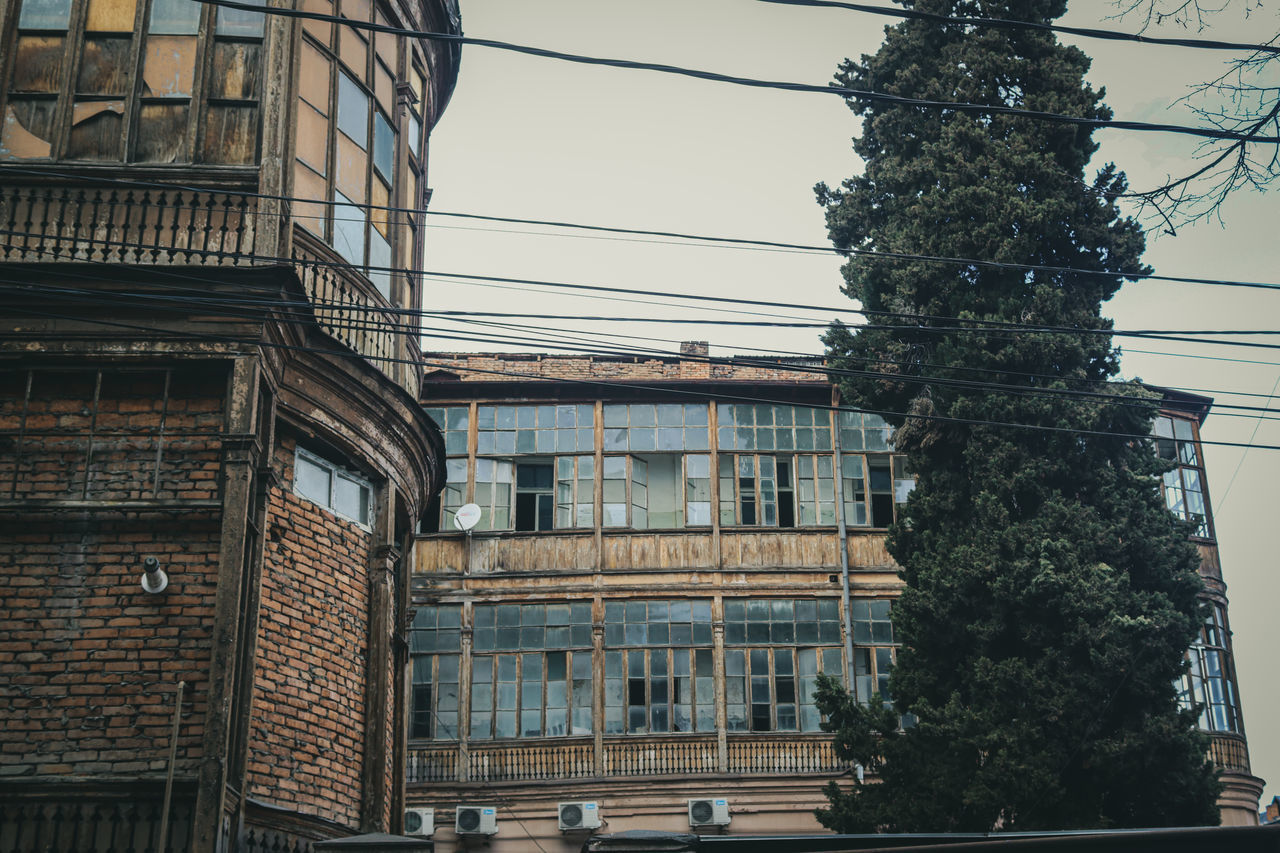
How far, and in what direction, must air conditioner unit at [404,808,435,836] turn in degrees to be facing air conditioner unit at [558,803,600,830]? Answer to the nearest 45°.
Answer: approximately 90° to its left

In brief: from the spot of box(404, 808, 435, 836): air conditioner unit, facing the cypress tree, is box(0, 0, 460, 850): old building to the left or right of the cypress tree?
right

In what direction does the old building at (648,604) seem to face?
toward the camera

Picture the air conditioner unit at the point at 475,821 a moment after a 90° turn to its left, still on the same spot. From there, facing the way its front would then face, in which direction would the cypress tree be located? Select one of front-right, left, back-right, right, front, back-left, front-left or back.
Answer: front-right

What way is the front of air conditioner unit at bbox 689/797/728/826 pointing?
toward the camera

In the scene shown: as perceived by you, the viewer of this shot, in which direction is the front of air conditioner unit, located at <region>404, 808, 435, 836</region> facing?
facing the viewer

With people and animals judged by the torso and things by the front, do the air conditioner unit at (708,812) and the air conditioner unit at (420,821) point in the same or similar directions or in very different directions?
same or similar directions

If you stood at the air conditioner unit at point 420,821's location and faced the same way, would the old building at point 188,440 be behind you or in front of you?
in front

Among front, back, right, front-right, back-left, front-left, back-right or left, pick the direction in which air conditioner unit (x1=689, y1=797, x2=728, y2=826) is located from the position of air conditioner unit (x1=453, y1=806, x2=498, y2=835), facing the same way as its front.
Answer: left

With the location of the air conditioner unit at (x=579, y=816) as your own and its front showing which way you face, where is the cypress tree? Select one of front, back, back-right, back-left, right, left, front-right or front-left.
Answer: front-left

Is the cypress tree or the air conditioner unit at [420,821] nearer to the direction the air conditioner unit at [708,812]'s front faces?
the cypress tree
